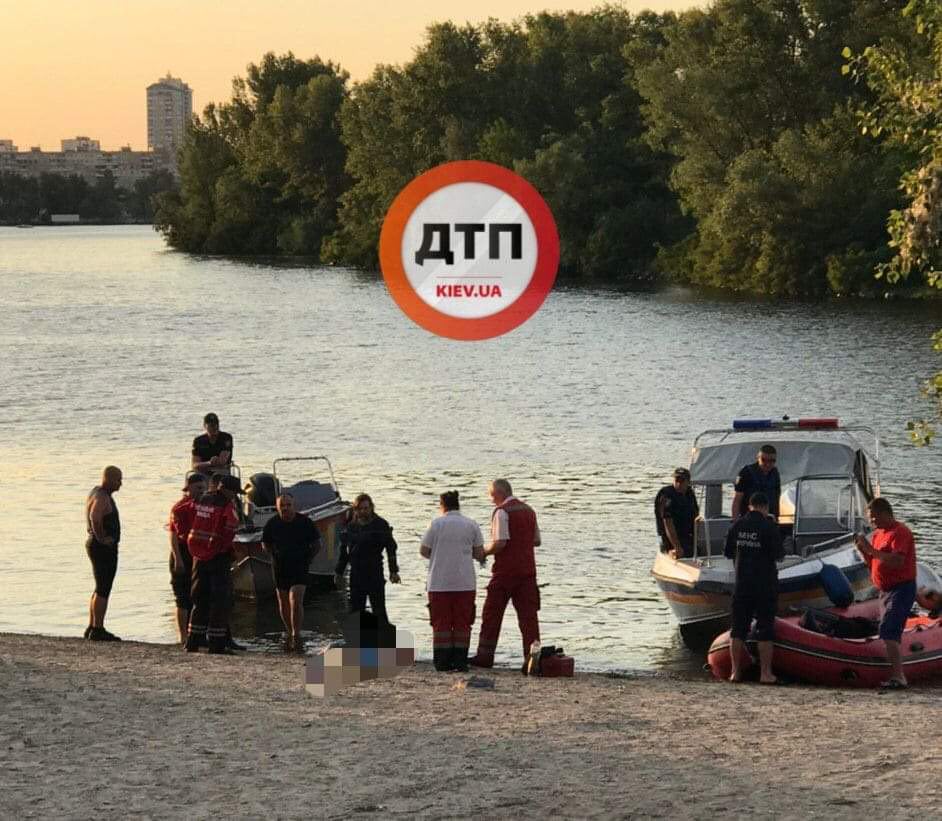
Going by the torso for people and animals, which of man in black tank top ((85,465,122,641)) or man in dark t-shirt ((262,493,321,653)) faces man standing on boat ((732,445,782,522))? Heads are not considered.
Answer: the man in black tank top

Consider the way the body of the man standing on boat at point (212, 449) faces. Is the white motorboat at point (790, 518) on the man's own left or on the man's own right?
on the man's own left

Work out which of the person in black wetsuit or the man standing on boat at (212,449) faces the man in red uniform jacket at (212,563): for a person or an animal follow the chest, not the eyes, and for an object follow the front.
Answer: the man standing on boat

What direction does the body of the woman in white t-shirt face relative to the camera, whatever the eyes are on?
away from the camera

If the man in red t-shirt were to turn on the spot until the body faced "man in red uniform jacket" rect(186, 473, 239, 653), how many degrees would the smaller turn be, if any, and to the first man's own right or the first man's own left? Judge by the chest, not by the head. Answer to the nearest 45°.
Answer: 0° — they already face them

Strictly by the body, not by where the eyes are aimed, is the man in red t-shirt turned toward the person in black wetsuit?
yes

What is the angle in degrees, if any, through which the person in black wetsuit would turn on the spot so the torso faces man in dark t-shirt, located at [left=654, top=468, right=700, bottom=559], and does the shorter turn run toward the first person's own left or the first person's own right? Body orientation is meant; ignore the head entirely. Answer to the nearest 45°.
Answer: approximately 135° to the first person's own left

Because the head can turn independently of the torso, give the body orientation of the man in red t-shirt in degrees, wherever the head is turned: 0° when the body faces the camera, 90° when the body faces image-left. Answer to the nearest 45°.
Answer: approximately 90°

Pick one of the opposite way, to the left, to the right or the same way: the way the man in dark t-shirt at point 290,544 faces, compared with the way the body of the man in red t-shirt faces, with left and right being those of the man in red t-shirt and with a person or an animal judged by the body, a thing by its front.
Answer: to the left

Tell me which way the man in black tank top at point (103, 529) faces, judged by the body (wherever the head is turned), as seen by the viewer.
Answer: to the viewer's right
